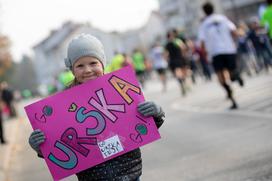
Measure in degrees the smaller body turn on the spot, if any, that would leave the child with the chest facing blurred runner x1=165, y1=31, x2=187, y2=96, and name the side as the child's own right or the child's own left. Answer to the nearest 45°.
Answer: approximately 180°

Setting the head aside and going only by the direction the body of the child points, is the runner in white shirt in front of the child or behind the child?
behind

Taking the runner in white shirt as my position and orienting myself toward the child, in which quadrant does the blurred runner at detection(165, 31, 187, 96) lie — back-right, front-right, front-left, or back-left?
back-right

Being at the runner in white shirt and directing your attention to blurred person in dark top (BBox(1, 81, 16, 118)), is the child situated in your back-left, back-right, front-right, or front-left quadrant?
back-left

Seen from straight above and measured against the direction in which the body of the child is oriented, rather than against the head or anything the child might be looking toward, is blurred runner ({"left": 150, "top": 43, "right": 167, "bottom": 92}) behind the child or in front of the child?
behind

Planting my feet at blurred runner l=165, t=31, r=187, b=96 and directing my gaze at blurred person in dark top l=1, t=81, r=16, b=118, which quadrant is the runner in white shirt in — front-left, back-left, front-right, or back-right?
back-left

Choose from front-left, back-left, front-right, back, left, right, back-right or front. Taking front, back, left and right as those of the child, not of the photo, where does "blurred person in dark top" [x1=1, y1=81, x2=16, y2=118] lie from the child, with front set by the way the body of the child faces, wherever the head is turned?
back

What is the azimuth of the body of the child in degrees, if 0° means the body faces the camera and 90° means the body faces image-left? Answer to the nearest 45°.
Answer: approximately 0°

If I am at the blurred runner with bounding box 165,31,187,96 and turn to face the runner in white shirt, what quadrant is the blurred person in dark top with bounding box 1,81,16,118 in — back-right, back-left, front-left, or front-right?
back-right
